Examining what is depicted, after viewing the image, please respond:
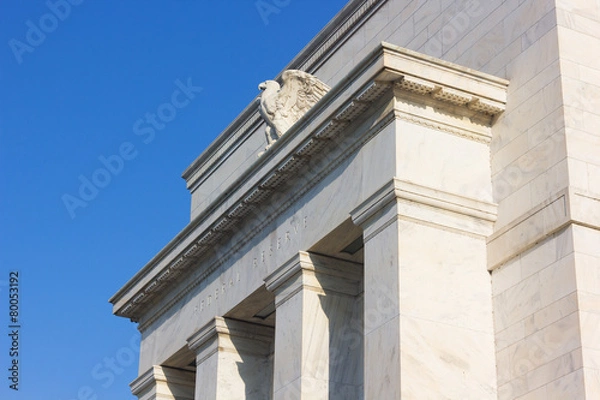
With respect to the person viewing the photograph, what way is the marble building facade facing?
facing the viewer and to the left of the viewer
